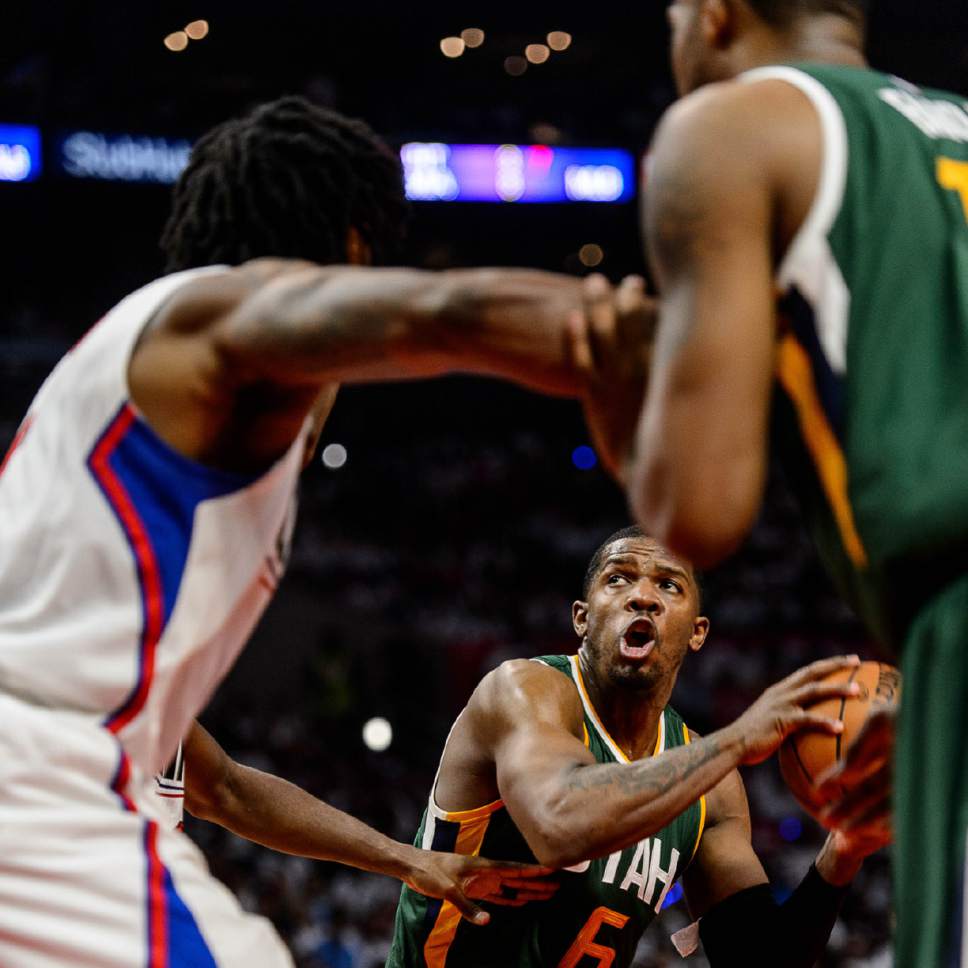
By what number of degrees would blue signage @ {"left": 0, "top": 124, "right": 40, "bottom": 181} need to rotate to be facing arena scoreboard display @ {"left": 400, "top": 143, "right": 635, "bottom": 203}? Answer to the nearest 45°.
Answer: approximately 90° to its left

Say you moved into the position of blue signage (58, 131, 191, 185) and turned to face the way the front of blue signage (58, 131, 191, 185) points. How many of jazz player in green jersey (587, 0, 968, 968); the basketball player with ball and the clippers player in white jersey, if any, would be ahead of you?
3

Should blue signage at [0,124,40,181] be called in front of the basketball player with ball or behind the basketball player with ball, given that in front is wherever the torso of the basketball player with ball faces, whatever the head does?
behind

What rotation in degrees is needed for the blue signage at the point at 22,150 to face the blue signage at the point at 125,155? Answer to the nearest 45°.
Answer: approximately 90° to its left

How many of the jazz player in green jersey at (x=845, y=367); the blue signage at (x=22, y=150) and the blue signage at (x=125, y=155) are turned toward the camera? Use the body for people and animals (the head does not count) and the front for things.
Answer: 2

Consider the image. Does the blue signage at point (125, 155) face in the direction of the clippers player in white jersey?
yes

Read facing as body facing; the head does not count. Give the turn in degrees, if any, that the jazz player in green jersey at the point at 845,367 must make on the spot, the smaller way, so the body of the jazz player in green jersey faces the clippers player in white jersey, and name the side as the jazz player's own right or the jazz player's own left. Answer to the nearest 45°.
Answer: approximately 45° to the jazz player's own left

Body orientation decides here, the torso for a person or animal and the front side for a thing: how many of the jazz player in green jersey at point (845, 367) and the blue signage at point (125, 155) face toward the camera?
1
